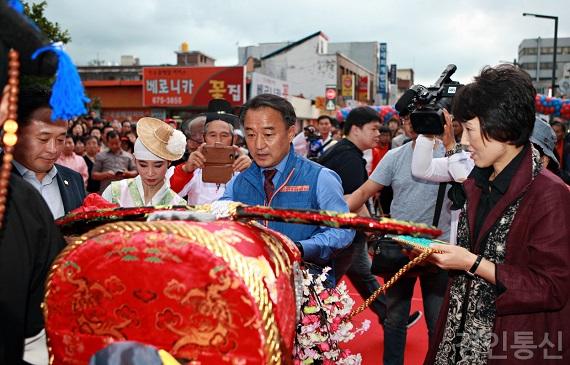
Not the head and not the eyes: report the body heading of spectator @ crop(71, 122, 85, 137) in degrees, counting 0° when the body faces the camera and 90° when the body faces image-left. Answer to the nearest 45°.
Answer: approximately 0°

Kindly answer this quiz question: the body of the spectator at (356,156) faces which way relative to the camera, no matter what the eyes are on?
to the viewer's right

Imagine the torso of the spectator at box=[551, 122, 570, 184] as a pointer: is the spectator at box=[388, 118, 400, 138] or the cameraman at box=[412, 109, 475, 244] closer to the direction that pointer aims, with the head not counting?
the cameraman

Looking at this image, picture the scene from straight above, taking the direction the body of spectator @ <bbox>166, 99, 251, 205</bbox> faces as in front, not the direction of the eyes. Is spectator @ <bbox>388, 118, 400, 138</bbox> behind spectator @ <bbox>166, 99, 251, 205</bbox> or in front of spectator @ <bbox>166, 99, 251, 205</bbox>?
behind

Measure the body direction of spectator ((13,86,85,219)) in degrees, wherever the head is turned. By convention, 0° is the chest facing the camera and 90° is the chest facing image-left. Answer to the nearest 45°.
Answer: approximately 315°

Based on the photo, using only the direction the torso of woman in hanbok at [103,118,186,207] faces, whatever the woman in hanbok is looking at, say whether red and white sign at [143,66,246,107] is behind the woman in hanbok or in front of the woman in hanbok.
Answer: behind

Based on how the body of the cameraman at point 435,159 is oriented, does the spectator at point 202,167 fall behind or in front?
in front

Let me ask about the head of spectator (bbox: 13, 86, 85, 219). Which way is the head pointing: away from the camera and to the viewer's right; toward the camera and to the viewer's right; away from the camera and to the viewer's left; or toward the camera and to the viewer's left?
toward the camera and to the viewer's right

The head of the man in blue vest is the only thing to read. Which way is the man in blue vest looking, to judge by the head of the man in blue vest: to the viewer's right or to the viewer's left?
to the viewer's left

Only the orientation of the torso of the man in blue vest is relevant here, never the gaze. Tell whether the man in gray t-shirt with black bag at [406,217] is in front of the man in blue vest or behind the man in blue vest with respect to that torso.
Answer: behind

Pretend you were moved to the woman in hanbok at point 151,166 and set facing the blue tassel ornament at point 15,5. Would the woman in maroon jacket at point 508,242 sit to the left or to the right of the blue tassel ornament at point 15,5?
left

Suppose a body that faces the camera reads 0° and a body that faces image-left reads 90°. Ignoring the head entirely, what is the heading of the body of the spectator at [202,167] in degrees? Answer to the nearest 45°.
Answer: approximately 0°
